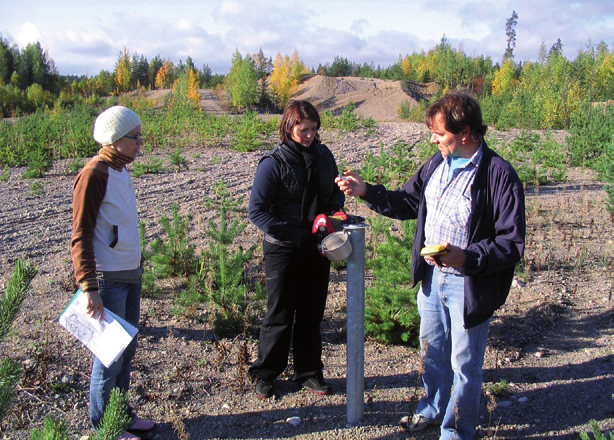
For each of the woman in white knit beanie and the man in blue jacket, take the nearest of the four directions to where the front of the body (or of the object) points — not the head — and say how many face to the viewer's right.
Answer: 1

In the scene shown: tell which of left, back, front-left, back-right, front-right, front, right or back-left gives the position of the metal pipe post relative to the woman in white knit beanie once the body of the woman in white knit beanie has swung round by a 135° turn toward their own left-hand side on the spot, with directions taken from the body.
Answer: back-right

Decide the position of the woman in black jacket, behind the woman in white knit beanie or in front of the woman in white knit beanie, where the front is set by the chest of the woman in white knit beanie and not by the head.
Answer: in front

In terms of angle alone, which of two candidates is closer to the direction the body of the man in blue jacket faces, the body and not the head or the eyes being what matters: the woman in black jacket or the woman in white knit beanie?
the woman in white knit beanie

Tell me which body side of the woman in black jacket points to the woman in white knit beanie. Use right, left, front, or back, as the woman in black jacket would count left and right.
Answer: right

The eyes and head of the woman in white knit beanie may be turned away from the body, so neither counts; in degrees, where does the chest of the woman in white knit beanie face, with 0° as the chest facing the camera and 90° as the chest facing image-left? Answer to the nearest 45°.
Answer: approximately 270°

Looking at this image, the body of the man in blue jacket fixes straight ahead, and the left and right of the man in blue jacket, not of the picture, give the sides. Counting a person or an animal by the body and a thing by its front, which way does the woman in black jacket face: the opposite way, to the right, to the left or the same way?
to the left

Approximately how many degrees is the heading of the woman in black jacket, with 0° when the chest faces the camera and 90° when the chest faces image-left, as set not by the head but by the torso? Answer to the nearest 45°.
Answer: approximately 315°

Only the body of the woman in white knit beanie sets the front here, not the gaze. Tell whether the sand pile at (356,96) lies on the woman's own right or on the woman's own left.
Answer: on the woman's own left

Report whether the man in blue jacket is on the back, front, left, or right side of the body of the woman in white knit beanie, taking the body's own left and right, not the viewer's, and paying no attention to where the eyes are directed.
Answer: front

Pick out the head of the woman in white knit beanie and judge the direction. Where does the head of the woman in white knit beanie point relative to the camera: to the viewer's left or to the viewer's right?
to the viewer's right

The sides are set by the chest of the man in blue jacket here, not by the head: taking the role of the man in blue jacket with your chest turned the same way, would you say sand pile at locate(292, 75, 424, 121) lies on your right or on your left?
on your right

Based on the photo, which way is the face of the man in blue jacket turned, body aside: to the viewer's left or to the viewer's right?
to the viewer's left

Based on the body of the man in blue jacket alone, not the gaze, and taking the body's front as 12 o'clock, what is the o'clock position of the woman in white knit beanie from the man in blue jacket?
The woman in white knit beanie is roughly at 1 o'clock from the man in blue jacket.
